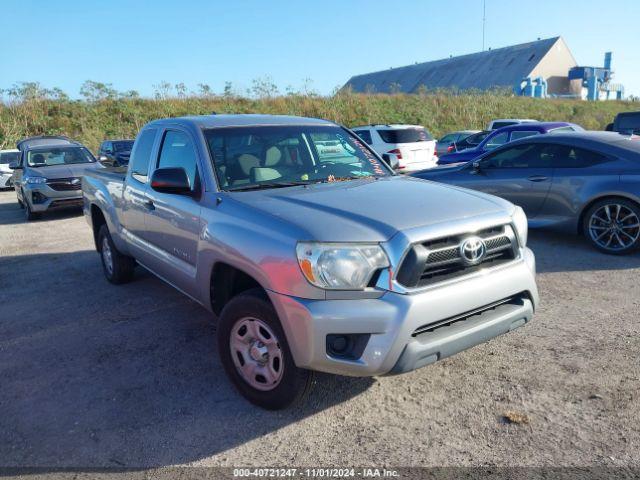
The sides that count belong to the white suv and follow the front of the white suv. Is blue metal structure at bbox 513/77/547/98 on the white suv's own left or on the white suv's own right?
on the white suv's own right

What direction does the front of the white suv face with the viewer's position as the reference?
facing away from the viewer and to the left of the viewer

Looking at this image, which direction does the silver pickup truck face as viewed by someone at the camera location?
facing the viewer and to the right of the viewer

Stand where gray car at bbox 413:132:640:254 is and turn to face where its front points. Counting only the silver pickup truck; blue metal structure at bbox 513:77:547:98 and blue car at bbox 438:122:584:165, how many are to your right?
2

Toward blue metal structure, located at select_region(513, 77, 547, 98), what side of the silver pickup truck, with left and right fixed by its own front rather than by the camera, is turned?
left

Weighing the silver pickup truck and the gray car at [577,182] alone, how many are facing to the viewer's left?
1

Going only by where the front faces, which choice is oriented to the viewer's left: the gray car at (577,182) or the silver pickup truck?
the gray car

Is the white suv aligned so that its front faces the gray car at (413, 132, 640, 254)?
no

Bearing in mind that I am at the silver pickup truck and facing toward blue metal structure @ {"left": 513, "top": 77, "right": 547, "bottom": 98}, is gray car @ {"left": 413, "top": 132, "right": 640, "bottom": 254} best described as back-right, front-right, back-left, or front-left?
front-right

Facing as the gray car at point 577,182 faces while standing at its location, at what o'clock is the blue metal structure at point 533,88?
The blue metal structure is roughly at 3 o'clock from the gray car.

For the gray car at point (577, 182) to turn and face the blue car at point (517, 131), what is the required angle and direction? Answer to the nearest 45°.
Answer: approximately 90° to its right

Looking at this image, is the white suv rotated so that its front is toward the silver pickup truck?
no

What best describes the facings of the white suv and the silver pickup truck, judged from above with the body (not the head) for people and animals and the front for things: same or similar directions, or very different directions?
very different directions

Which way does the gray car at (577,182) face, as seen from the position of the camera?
facing to the left of the viewer
